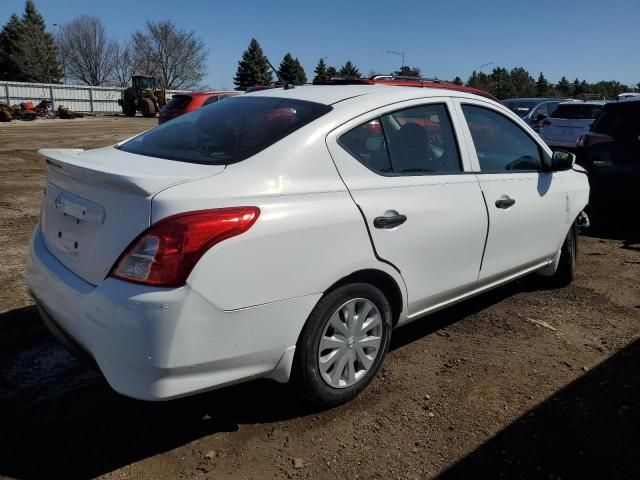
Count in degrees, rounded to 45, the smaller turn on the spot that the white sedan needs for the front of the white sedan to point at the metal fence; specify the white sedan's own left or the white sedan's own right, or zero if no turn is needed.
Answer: approximately 90° to the white sedan's own left

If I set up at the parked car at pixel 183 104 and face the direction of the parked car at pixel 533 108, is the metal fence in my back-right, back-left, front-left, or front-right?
back-left

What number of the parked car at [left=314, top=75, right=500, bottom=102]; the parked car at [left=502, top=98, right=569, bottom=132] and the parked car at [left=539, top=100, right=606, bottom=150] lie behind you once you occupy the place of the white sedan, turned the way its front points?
0

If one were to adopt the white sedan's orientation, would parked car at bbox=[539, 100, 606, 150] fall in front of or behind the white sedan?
in front

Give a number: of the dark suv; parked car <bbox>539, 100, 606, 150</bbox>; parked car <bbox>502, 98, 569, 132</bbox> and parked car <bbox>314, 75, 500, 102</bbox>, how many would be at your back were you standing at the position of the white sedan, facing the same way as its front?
0

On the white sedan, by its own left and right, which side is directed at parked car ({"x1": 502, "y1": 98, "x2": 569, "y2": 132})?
front

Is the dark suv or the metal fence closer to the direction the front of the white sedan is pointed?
the dark suv

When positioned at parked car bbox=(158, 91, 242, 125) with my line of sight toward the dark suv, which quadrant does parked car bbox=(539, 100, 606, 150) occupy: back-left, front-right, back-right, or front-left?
front-left

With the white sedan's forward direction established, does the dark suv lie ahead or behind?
ahead

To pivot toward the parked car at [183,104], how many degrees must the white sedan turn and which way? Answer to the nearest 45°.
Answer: approximately 45° to its left

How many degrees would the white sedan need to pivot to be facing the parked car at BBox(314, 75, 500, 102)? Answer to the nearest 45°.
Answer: approximately 45° to its left

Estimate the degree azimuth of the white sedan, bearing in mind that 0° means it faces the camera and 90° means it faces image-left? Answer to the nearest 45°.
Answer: approximately 225°

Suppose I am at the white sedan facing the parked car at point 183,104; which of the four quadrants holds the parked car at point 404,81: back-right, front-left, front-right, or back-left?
front-right
